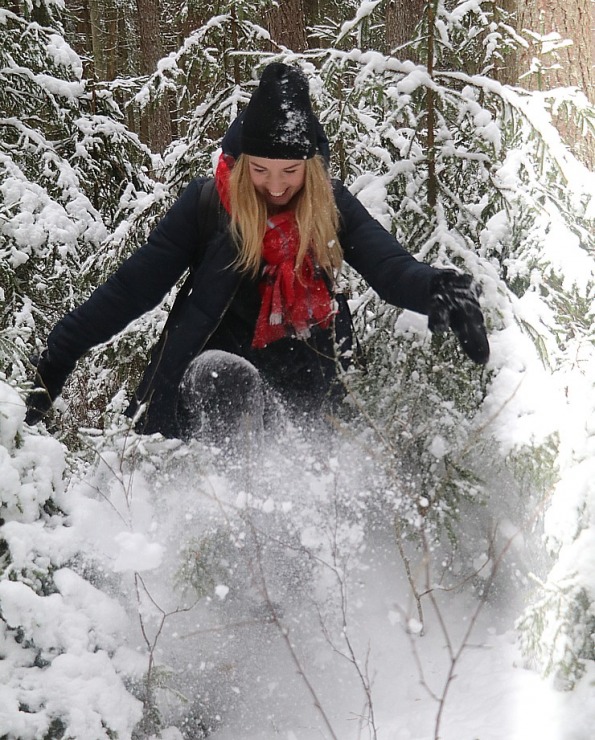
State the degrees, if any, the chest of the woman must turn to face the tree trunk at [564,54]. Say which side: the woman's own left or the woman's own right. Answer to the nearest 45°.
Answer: approximately 135° to the woman's own left

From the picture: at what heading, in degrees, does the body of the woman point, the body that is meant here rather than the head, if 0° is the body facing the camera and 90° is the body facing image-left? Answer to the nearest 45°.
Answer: approximately 0°

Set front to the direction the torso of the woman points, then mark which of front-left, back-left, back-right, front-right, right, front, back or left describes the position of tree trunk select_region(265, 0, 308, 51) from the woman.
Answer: back
